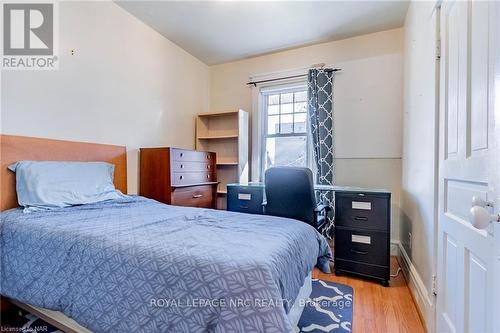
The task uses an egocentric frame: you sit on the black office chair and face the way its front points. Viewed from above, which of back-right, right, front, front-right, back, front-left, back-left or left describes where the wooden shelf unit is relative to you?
left

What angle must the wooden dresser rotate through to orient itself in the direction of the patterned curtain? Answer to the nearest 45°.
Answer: approximately 45° to its left

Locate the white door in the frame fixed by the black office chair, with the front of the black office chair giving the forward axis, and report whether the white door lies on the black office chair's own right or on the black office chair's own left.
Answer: on the black office chair's own right

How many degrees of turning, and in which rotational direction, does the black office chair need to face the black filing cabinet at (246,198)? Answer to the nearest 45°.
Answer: approximately 90° to its left

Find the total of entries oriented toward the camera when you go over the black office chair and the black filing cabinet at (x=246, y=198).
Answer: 1

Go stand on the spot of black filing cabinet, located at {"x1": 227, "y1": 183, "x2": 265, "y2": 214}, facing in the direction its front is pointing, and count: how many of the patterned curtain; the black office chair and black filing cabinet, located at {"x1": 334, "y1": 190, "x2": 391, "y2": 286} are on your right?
0

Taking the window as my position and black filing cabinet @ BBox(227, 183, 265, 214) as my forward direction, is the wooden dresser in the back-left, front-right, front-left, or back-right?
front-right

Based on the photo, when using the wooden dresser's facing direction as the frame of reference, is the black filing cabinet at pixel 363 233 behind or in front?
in front

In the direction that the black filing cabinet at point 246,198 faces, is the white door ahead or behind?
ahead

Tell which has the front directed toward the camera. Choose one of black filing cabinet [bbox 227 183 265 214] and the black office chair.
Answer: the black filing cabinet

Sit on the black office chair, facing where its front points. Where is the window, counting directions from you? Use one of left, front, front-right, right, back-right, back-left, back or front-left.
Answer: front-left

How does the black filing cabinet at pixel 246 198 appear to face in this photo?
toward the camera

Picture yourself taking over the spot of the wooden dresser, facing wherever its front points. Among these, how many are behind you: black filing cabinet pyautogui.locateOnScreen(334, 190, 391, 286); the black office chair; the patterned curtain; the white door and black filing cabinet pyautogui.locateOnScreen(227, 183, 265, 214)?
0

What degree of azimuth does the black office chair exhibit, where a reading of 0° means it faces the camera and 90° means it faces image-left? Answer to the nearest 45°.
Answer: approximately 225°

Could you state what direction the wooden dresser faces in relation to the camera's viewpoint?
facing the viewer and to the right of the viewer

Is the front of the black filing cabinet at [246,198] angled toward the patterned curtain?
no

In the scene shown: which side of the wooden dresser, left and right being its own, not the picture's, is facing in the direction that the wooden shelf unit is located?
left

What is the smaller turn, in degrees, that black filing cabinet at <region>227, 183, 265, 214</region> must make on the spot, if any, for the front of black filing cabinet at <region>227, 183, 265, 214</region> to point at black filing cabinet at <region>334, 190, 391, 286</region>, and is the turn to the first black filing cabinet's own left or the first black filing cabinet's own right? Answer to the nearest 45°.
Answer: approximately 45° to the first black filing cabinet's own left

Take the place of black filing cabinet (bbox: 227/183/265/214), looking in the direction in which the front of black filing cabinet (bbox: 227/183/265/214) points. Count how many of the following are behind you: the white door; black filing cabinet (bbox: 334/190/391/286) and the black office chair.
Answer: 0
